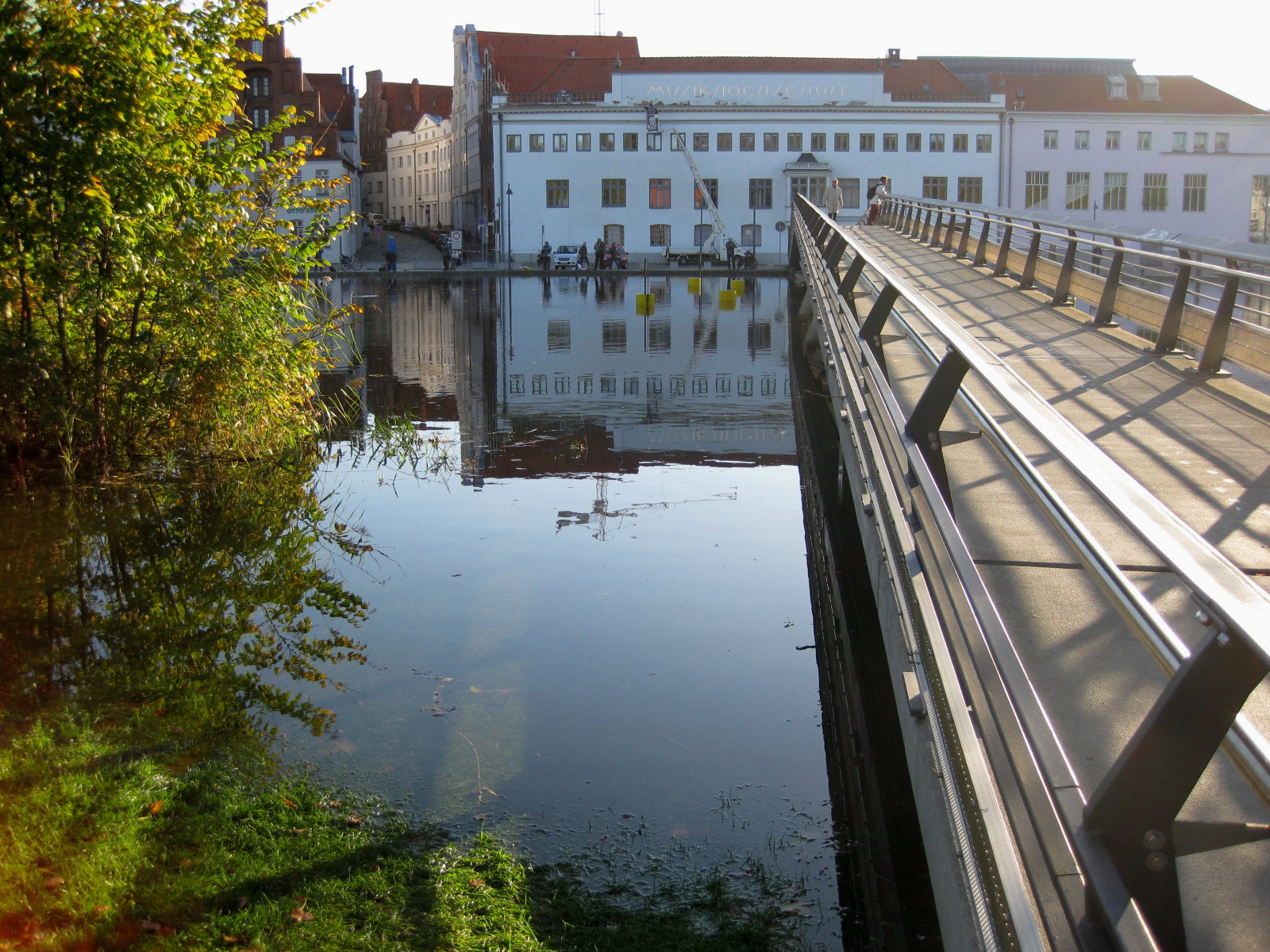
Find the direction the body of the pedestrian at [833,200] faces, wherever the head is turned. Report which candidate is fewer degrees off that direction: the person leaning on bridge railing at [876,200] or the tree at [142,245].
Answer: the tree

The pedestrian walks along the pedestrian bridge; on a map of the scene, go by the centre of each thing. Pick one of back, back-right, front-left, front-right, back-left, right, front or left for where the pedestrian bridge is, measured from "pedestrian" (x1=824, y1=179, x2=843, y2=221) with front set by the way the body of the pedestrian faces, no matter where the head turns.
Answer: front

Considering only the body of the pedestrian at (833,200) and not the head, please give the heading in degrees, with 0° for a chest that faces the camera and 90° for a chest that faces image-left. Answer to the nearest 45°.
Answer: approximately 0°

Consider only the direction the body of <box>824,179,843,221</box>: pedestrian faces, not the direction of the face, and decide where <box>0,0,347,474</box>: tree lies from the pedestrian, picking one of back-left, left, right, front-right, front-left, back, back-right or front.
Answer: front
